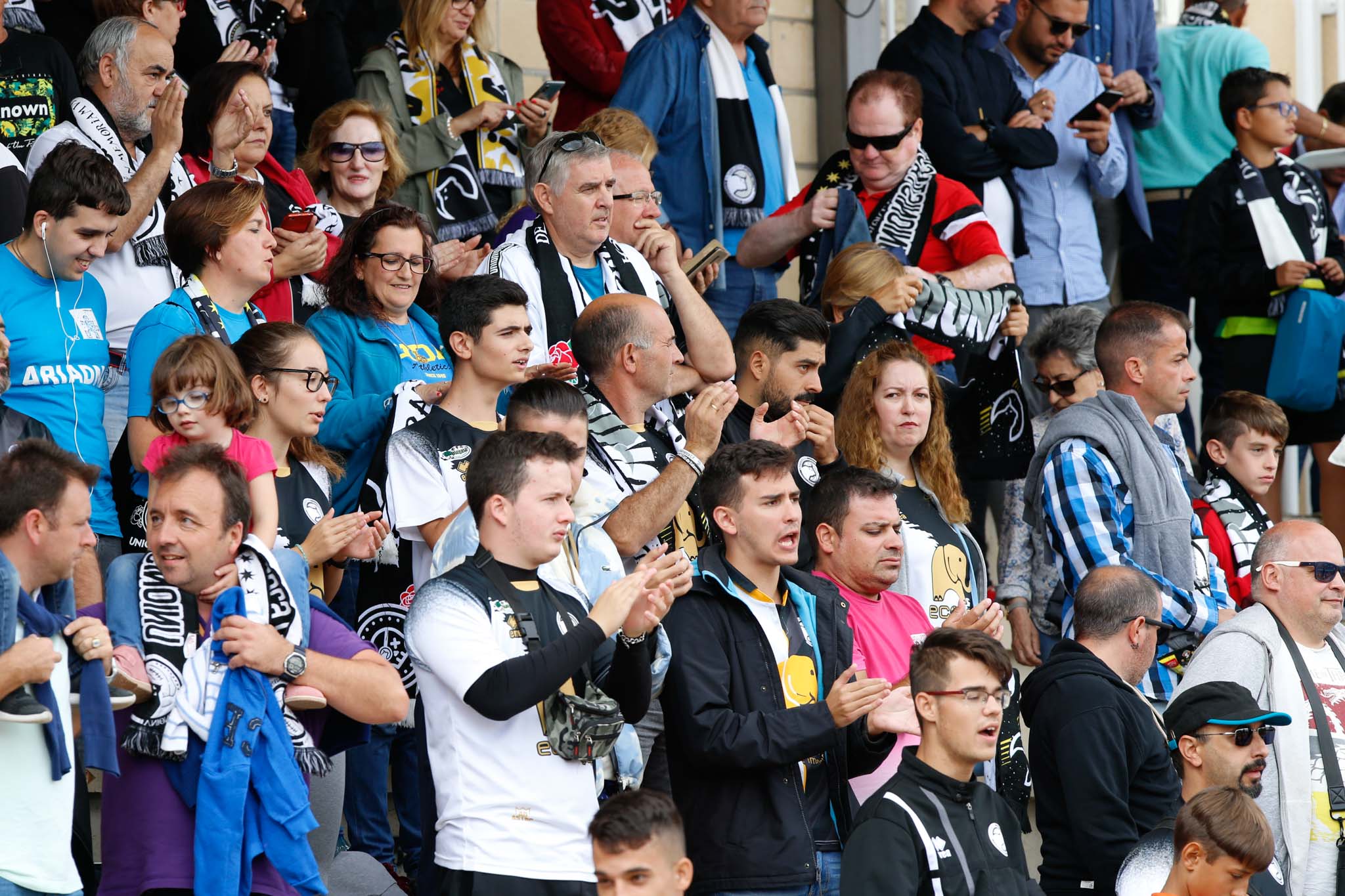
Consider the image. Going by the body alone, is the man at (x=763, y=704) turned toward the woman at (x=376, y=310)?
no

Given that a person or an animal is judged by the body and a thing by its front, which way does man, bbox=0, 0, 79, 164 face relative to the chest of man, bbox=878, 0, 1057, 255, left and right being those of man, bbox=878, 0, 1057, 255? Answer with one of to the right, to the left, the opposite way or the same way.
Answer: the same way

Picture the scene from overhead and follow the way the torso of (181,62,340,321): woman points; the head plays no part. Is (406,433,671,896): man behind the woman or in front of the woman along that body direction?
in front

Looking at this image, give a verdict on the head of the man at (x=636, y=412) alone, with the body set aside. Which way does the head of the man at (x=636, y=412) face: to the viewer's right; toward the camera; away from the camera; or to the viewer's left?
to the viewer's right

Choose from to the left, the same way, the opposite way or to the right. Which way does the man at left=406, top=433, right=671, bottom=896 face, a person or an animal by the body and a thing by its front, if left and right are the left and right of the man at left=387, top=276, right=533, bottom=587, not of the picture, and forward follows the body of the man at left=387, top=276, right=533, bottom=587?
the same way

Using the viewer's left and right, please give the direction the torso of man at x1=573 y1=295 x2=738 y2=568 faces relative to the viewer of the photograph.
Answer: facing to the right of the viewer

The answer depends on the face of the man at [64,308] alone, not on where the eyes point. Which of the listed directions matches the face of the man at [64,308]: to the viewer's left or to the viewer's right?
to the viewer's right

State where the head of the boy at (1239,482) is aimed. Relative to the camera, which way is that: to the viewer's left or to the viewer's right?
to the viewer's right

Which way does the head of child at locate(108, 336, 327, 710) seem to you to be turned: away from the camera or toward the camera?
toward the camera

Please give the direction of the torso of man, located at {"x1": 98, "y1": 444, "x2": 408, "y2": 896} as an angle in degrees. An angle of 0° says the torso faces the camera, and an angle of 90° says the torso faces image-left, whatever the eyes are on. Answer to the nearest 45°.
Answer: approximately 0°

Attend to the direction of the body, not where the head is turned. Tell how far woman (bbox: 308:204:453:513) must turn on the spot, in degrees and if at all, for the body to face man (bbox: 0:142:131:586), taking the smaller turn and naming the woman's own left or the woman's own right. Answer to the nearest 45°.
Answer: approximately 90° to the woman's own right

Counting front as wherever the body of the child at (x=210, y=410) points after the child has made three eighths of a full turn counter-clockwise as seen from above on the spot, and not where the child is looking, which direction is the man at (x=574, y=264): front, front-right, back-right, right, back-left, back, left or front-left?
front

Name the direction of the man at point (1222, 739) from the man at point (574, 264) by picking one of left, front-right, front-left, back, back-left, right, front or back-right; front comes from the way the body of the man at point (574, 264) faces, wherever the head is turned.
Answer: front

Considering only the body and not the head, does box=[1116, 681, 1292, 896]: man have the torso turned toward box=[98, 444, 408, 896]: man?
no

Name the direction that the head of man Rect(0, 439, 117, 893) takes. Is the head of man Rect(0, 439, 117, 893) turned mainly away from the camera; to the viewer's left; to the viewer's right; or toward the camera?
to the viewer's right

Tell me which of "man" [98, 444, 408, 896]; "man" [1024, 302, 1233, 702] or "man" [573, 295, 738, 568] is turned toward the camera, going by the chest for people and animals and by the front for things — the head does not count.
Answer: "man" [98, 444, 408, 896]

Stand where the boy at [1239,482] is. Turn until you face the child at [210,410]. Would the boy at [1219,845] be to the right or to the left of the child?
left

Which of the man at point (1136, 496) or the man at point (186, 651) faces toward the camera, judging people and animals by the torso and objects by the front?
the man at point (186, 651)

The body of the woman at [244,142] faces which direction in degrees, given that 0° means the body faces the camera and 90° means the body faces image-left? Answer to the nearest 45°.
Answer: approximately 315°

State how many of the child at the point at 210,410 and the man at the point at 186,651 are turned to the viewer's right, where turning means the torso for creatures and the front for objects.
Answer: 0
